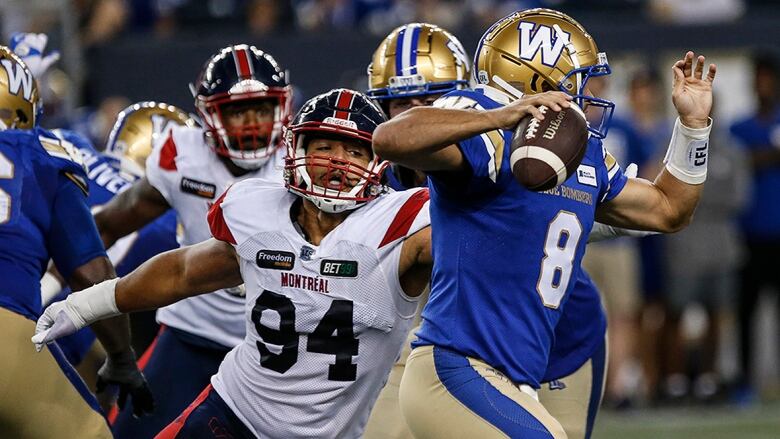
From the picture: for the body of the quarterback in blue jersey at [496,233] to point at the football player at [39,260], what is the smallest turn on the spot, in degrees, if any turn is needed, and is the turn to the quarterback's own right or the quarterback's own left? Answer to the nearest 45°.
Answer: approximately 135° to the quarterback's own right

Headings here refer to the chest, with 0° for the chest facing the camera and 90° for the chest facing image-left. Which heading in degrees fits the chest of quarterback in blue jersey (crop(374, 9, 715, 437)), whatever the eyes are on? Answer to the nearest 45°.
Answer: approximately 315°

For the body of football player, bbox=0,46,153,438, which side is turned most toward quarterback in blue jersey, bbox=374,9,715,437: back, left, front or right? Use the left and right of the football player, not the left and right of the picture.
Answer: right

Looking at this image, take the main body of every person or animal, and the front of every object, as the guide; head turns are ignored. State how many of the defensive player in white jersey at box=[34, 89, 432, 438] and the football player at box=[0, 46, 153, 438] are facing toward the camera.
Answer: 1

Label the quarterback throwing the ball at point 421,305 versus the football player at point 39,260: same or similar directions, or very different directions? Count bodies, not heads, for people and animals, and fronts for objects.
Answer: very different directions

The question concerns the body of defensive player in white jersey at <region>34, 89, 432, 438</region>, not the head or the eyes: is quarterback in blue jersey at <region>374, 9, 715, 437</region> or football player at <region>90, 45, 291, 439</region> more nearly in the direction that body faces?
the quarterback in blue jersey
